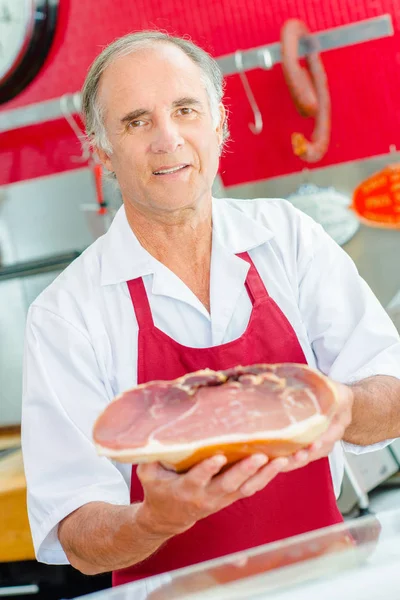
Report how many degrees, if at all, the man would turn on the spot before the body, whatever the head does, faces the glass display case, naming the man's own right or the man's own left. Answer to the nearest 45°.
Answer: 0° — they already face it

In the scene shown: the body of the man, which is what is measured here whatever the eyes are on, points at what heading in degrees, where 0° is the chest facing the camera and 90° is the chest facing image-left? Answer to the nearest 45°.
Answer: approximately 0°

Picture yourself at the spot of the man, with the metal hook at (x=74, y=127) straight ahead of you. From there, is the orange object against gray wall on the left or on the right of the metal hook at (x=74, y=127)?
right

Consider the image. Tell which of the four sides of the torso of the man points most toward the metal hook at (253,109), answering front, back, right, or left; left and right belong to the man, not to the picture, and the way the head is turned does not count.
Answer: back

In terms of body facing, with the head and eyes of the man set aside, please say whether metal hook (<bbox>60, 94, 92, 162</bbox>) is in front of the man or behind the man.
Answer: behind

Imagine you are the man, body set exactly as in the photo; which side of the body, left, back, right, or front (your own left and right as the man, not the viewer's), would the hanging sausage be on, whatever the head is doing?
back
